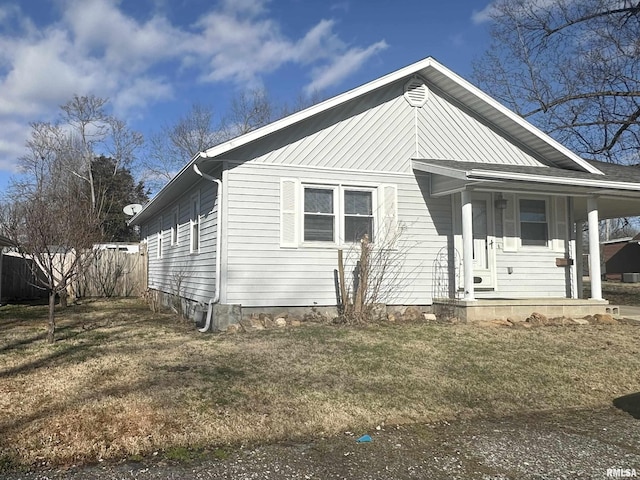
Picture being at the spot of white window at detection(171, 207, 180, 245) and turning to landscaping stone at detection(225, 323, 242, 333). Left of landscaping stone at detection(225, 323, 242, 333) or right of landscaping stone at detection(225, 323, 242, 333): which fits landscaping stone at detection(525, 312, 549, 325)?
left

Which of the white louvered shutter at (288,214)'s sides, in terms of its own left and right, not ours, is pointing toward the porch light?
left

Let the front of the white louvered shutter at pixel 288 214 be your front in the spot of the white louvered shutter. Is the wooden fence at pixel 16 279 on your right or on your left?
on your right

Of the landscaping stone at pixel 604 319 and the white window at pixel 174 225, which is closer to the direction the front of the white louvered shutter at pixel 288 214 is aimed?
the landscaping stone

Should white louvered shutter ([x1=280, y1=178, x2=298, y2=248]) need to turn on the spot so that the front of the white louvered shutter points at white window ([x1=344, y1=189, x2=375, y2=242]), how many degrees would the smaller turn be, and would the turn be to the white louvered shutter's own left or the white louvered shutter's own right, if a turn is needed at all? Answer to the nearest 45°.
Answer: approximately 90° to the white louvered shutter's own left

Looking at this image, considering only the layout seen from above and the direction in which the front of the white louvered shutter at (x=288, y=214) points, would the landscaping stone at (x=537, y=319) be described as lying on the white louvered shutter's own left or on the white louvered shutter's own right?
on the white louvered shutter's own left

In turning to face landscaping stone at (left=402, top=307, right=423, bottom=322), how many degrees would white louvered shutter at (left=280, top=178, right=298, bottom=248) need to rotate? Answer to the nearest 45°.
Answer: approximately 90° to its left

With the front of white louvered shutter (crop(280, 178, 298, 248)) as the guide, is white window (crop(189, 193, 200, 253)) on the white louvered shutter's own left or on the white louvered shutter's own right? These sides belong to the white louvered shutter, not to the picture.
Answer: on the white louvered shutter's own right

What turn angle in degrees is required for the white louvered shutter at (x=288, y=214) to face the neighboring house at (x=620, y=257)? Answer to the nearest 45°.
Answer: approximately 135° to its left

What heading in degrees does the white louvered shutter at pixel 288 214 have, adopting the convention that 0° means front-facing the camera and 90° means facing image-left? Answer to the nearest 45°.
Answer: approximately 0°

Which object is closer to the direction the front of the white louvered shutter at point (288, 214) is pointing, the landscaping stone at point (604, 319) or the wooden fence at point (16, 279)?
the landscaping stone

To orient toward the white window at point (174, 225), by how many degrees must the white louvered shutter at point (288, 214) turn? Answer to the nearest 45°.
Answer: approximately 135° to its right
